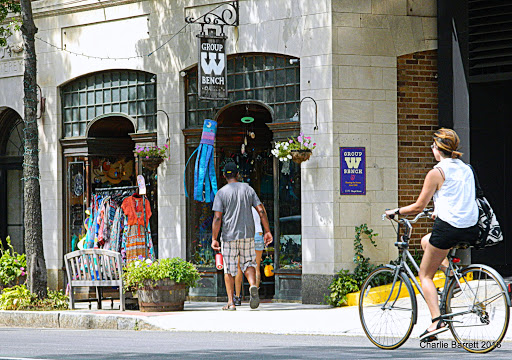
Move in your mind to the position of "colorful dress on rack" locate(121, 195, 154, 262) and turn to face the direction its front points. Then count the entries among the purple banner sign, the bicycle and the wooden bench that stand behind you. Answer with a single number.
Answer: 0

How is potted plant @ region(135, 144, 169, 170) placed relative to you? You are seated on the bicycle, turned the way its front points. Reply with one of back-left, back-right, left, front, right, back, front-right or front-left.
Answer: front

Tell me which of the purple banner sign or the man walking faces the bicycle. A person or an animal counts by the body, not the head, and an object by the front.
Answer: the purple banner sign

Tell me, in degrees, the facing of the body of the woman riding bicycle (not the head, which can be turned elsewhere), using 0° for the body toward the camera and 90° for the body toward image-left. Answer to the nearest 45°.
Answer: approximately 135°

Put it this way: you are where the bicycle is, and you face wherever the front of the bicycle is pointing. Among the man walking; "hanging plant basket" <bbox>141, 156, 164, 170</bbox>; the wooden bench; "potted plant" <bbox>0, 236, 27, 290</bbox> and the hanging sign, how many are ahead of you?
5

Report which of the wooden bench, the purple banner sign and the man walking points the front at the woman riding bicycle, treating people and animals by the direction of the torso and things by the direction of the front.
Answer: the purple banner sign

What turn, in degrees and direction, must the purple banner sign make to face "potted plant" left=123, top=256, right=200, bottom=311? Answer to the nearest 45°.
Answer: approximately 90° to its right

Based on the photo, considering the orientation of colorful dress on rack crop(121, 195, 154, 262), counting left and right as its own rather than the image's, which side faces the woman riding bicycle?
front

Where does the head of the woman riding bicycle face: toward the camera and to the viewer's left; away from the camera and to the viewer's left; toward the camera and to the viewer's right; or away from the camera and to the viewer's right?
away from the camera and to the viewer's left

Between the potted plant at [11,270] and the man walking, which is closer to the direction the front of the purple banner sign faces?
the man walking

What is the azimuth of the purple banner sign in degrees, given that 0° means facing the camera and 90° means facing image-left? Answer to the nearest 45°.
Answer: approximately 0°

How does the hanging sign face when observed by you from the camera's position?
facing the viewer

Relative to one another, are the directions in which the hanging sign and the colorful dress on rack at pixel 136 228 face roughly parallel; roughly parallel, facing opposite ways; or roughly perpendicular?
roughly parallel
